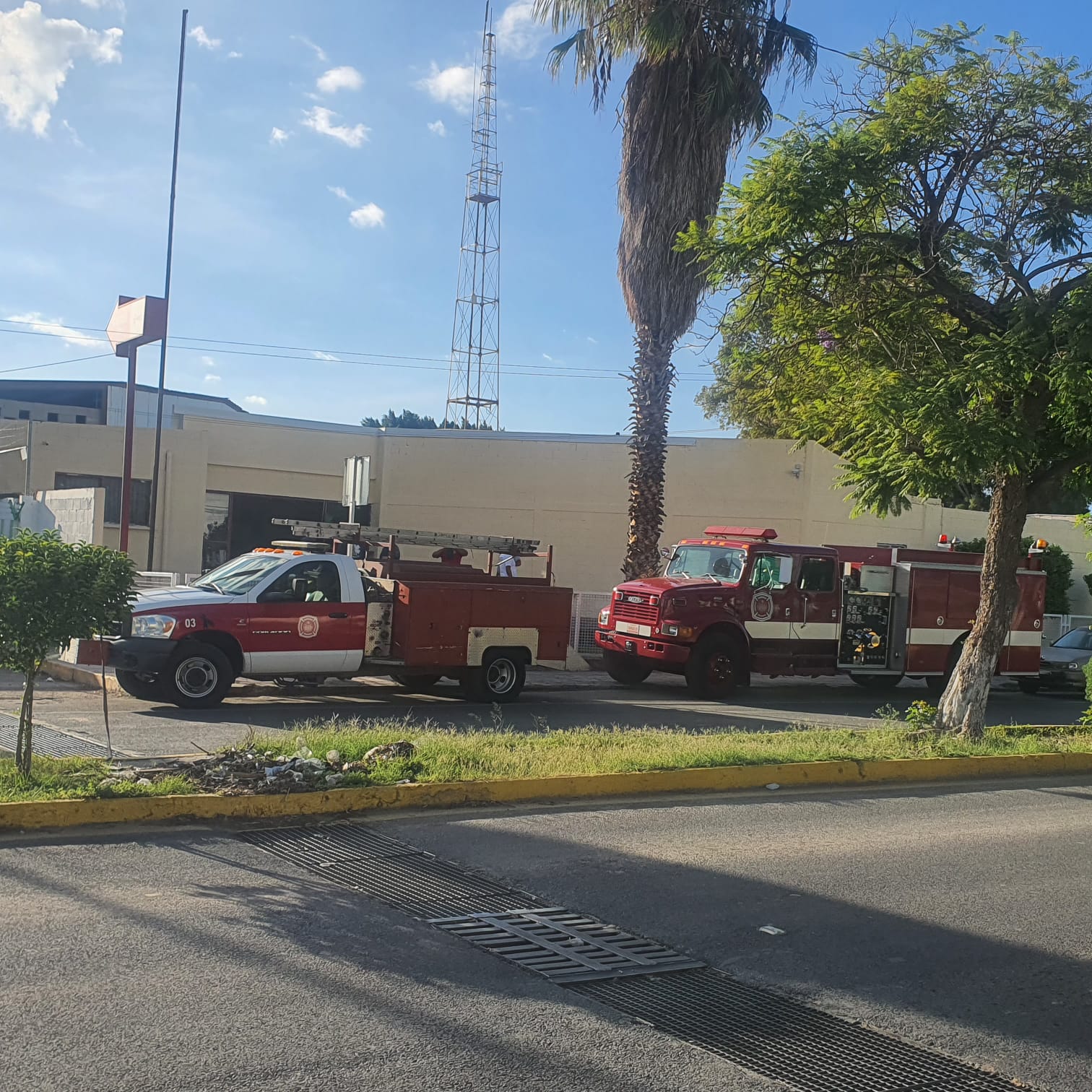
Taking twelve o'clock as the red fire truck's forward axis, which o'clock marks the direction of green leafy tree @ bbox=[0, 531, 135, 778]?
The green leafy tree is roughly at 11 o'clock from the red fire truck.

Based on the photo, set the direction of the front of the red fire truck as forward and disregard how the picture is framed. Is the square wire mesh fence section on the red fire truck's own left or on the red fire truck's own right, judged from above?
on the red fire truck's own right

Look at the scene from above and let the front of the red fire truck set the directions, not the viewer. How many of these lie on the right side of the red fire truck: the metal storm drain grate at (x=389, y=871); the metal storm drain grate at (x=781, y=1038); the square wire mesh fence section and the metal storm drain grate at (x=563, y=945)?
1

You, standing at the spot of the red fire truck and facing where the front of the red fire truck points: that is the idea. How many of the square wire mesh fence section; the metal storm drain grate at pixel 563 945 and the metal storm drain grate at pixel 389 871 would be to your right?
1

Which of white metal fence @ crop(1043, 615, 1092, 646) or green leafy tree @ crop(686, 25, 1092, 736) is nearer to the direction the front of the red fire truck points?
the green leafy tree

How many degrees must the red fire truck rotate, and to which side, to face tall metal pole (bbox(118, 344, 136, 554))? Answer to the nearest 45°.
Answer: approximately 45° to its right

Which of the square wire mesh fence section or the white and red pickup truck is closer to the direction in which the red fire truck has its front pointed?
the white and red pickup truck

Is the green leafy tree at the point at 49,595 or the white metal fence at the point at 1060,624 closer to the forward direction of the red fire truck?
the green leafy tree

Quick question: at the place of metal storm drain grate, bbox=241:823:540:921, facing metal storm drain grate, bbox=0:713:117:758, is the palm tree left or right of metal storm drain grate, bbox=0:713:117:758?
right

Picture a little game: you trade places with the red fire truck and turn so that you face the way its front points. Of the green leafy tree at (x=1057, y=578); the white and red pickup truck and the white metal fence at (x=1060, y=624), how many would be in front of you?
1

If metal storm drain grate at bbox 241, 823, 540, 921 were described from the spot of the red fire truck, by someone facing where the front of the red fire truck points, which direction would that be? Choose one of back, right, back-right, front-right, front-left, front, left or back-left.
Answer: front-left

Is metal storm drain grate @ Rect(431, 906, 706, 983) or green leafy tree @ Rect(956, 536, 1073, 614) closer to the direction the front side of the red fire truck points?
the metal storm drain grate

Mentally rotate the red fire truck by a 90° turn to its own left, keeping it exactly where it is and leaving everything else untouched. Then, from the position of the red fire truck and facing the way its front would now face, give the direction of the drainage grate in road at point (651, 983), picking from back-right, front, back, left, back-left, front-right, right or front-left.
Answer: front-right

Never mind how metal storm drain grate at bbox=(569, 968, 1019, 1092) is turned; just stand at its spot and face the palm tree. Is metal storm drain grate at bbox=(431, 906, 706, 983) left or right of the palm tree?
left

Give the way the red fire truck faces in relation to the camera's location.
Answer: facing the viewer and to the left of the viewer

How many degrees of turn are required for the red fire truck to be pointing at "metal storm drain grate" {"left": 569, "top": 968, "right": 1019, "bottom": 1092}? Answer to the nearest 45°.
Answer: approximately 45° to its left

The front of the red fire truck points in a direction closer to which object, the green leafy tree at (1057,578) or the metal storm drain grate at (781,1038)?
the metal storm drain grate

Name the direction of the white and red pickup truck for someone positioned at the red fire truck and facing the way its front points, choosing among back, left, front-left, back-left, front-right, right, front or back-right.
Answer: front

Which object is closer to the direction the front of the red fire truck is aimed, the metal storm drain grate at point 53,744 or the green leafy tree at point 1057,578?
the metal storm drain grate

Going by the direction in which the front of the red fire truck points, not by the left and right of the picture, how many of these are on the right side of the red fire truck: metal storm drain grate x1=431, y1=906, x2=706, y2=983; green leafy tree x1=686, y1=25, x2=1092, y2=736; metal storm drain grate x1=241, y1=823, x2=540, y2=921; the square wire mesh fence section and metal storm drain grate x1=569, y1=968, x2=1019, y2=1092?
1
